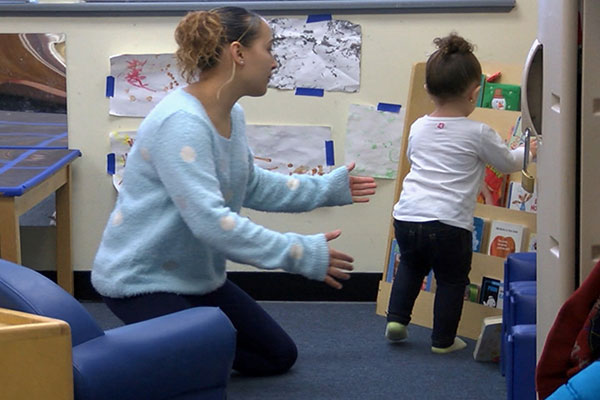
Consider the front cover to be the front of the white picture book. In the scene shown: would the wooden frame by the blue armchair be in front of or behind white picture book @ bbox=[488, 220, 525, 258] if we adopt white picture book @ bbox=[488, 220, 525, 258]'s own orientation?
in front

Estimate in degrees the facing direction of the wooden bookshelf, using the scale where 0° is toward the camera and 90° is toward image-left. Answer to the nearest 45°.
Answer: approximately 45°

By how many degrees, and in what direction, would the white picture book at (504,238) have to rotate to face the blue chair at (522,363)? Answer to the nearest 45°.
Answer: approximately 45° to its left

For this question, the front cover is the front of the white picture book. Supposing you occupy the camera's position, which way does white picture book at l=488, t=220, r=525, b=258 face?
facing the viewer and to the left of the viewer

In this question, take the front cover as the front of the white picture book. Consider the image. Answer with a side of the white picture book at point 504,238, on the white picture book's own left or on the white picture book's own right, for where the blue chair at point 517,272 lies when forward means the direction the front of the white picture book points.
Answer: on the white picture book's own left
